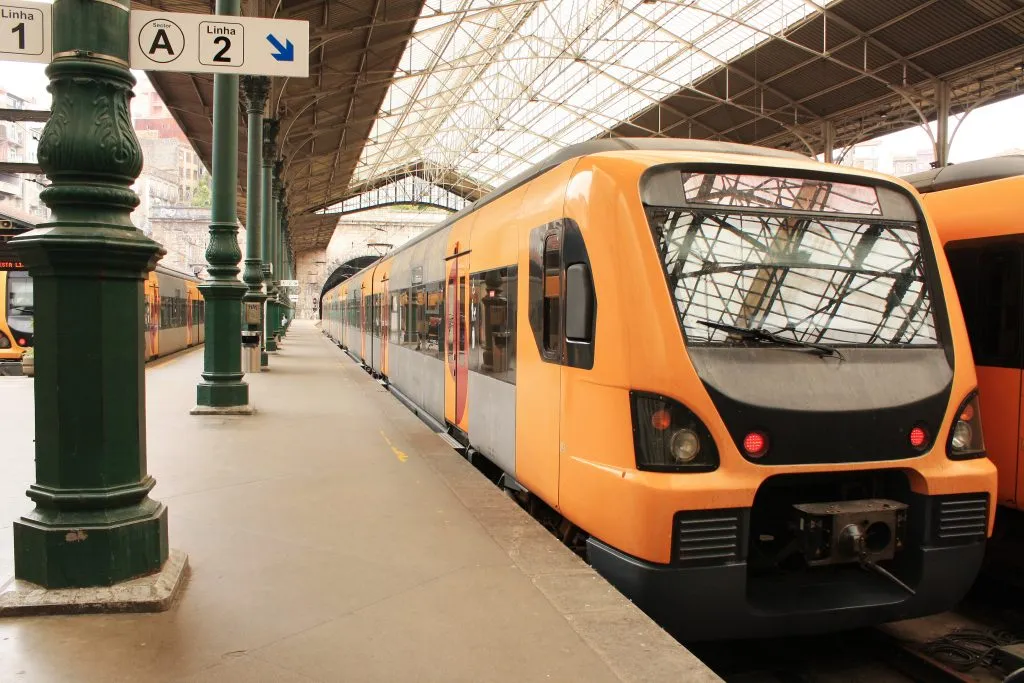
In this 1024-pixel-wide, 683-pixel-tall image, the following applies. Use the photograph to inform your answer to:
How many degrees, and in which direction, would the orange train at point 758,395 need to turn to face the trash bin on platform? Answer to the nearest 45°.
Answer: approximately 180°

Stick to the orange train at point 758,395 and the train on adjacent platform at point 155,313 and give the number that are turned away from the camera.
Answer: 0

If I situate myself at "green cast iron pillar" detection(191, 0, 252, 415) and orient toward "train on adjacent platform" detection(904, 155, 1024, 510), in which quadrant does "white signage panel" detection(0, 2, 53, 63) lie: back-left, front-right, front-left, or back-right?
front-right

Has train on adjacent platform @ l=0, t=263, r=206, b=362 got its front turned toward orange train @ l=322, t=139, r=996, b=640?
no

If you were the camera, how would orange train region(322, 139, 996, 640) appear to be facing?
facing the viewer and to the right of the viewer

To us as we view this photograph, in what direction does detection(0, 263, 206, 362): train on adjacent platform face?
facing the viewer and to the left of the viewer

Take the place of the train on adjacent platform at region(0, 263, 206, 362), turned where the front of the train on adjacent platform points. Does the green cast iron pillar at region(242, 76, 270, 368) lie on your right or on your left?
on your left

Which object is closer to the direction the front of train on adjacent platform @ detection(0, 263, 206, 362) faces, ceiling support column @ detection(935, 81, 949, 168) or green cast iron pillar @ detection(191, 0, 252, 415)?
the green cast iron pillar

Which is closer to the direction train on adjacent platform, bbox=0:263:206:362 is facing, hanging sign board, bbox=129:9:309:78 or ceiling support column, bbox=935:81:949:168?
the hanging sign board

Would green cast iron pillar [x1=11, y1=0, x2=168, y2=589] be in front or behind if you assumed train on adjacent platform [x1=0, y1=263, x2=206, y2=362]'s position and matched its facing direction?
in front

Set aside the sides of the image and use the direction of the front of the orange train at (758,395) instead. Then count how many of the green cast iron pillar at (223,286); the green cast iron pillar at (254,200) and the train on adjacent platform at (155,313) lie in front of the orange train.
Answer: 0

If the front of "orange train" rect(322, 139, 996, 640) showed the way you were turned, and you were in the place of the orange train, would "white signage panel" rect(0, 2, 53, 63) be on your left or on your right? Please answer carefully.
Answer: on your right

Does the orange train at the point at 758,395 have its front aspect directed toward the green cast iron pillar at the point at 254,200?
no

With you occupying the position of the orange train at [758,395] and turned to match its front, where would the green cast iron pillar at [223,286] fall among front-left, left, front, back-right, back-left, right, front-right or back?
back

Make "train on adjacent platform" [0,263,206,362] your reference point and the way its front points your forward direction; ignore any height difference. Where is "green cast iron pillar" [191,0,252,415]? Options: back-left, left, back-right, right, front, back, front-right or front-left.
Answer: front-left

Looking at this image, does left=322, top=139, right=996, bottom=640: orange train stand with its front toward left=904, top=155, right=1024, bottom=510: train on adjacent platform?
no

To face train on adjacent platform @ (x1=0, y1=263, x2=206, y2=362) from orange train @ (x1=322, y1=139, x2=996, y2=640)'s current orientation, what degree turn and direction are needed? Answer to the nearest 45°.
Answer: approximately 180°
